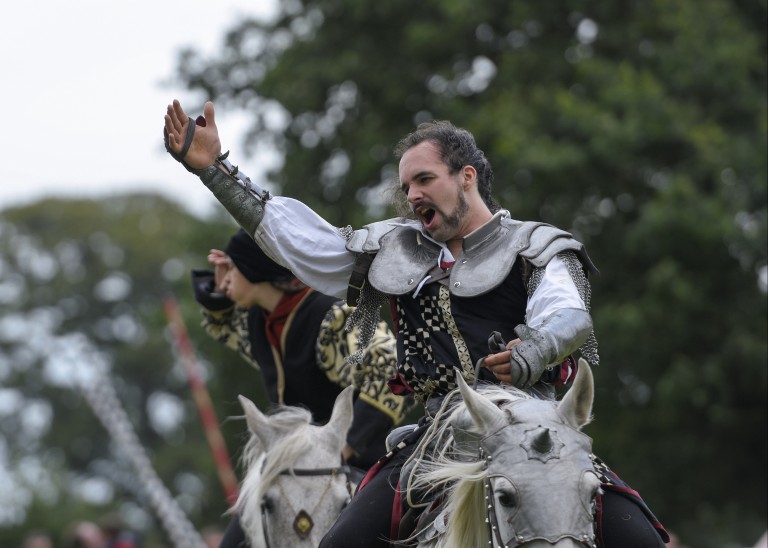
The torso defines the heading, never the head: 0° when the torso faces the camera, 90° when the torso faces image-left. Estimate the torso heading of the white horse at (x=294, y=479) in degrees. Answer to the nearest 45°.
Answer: approximately 0°

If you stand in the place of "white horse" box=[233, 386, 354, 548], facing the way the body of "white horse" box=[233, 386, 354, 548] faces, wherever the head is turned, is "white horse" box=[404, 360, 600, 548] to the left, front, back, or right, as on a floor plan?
front
